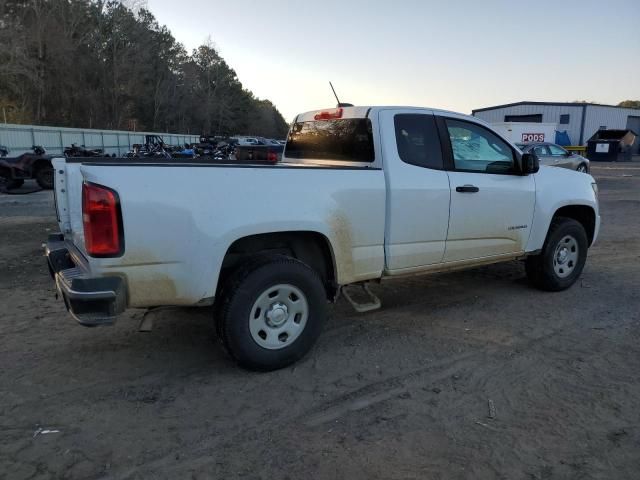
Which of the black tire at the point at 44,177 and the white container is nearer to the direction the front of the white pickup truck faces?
the white container

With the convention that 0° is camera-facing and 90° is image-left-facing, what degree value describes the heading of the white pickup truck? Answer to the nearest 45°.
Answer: approximately 225°

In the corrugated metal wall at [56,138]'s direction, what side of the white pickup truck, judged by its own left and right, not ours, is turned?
left

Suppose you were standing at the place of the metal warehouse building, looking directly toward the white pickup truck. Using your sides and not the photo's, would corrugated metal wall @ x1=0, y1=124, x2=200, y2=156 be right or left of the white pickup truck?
right

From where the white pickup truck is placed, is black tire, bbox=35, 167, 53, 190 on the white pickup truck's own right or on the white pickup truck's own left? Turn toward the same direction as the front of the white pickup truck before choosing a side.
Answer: on the white pickup truck's own left

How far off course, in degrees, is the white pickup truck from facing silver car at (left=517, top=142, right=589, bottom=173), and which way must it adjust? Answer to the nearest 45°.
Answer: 0° — it already faces it

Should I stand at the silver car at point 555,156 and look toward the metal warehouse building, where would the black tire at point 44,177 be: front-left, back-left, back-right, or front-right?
back-left

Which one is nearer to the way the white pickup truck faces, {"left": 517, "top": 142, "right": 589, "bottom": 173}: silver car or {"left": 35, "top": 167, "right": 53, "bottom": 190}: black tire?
the silver car

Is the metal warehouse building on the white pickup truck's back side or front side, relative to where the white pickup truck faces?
on the front side
